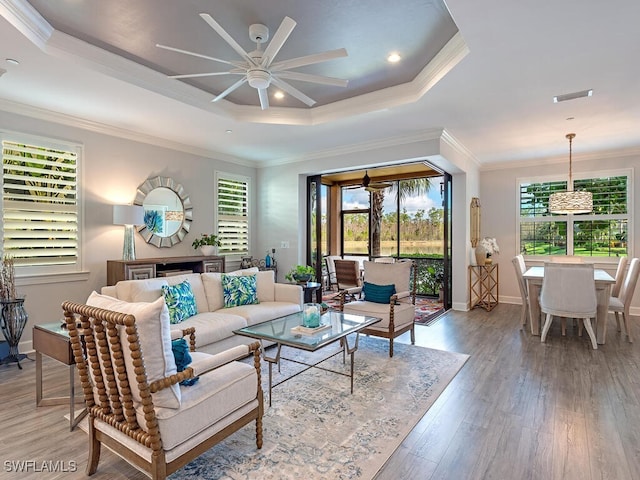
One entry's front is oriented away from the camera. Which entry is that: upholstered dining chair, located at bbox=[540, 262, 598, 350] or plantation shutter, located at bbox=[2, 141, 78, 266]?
the upholstered dining chair

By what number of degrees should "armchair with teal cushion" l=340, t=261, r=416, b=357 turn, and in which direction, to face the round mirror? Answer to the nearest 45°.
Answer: approximately 45° to its right

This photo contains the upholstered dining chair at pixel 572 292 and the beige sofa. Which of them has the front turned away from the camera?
the upholstered dining chair

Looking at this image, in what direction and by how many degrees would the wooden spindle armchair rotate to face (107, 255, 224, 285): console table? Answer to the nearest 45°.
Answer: approximately 45° to its left

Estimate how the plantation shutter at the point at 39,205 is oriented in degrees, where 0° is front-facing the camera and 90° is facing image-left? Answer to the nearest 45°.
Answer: approximately 315°

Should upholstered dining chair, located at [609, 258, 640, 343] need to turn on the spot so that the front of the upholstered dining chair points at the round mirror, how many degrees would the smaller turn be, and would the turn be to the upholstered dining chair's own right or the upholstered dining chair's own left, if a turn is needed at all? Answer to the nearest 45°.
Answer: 0° — it already faces it

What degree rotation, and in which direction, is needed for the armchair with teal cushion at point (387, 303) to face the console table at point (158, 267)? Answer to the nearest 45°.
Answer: approximately 45° to its right

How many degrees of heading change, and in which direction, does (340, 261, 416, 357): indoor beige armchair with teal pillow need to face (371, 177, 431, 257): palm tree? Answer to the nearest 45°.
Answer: approximately 135° to its right

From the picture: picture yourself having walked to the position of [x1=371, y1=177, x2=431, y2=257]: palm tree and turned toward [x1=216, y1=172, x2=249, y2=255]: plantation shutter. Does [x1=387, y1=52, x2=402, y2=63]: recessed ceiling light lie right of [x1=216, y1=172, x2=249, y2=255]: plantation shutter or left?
left

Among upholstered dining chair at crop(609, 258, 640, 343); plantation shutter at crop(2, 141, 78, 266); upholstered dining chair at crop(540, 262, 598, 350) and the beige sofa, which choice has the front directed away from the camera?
upholstered dining chair at crop(540, 262, 598, 350)
